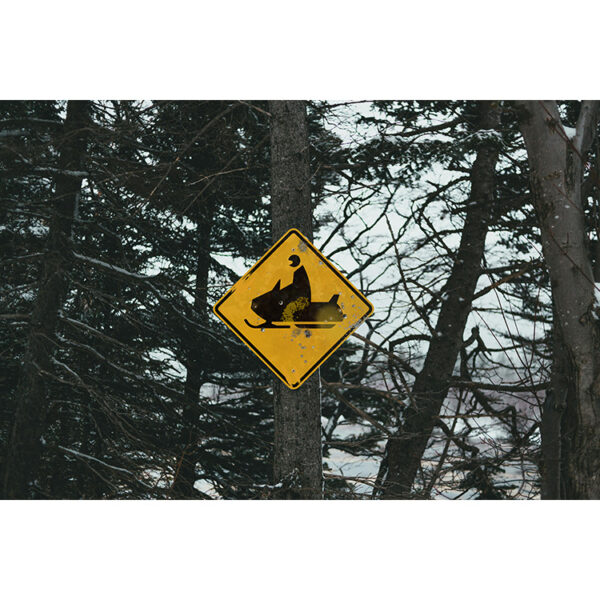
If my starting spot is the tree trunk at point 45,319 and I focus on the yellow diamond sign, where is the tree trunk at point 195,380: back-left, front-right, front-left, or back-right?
front-left

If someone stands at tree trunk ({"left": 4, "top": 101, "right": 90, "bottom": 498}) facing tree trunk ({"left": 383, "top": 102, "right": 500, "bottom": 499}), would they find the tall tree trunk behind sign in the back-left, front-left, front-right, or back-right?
front-right

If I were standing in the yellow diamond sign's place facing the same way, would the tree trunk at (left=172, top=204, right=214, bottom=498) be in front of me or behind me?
behind

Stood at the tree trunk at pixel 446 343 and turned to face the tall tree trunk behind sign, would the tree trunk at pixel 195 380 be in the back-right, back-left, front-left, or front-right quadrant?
front-right

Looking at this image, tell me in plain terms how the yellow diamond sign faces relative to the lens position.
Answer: facing the viewer

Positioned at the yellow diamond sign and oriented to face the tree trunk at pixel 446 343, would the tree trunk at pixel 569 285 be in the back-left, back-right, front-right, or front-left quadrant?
front-right

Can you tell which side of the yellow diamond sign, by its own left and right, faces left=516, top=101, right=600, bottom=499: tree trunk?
left
